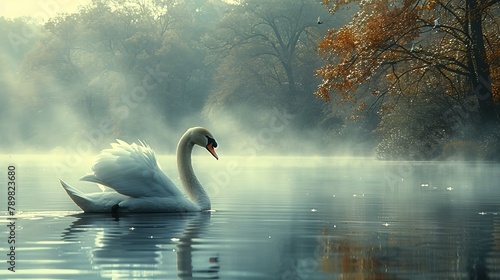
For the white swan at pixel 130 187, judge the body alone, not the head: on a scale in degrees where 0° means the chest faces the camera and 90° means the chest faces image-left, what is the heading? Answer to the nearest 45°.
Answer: approximately 270°

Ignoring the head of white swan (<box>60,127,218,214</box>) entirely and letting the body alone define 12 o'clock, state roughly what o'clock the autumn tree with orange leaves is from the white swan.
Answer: The autumn tree with orange leaves is roughly at 10 o'clock from the white swan.
